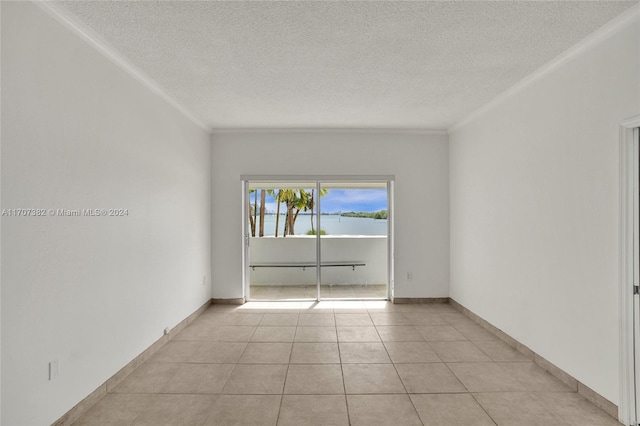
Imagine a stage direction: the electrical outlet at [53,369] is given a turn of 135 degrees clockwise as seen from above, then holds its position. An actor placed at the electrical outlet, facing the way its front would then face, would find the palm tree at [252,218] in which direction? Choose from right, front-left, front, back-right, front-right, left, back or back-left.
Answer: back-right

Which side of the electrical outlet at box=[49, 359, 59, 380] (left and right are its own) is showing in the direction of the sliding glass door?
left

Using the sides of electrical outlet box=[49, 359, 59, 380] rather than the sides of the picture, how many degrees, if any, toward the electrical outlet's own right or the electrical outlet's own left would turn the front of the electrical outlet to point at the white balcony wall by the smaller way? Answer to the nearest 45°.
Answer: approximately 90° to the electrical outlet's own left

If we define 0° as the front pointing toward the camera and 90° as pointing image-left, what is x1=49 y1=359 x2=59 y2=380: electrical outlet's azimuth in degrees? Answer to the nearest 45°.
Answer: approximately 315°
